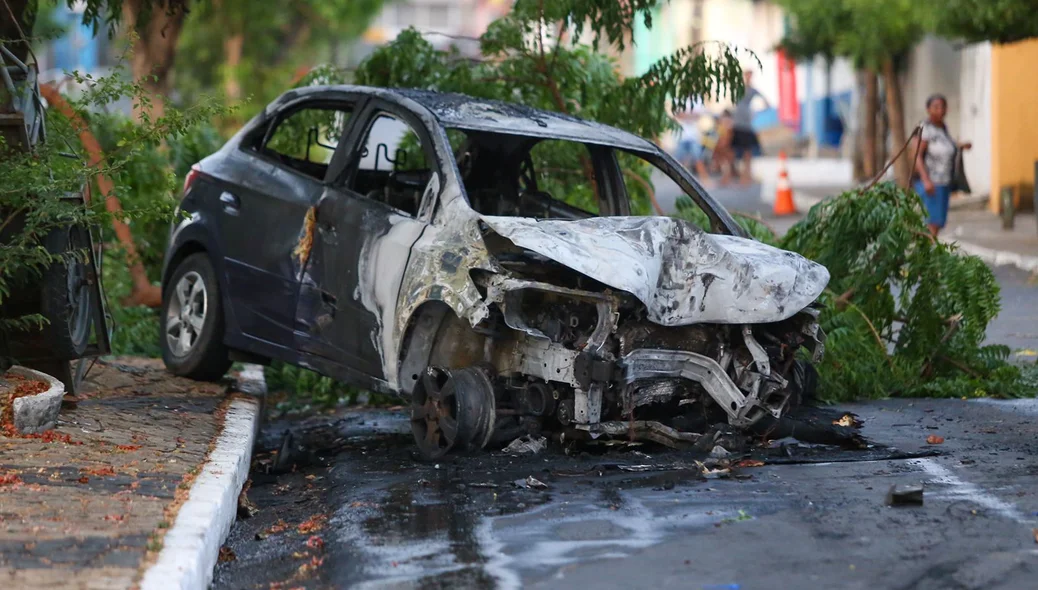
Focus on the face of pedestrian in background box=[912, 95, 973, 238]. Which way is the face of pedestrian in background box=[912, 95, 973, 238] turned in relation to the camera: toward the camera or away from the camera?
toward the camera

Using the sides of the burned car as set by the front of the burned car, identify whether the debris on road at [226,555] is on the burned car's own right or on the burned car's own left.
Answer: on the burned car's own right

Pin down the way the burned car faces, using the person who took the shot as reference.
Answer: facing the viewer and to the right of the viewer

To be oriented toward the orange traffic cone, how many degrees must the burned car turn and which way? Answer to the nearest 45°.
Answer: approximately 135° to its left

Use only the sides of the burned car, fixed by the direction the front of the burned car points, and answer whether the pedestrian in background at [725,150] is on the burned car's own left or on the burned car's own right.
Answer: on the burned car's own left

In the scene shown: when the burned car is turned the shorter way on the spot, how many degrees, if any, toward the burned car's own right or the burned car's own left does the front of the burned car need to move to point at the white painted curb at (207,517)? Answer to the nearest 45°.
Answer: approximately 90° to the burned car's own right

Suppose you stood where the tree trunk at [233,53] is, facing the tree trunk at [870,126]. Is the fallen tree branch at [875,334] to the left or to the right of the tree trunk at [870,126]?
right

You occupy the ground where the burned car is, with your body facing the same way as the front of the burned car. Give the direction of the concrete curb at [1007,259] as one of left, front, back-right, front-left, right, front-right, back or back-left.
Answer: left

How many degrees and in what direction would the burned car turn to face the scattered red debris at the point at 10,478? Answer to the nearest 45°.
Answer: approximately 90° to its right

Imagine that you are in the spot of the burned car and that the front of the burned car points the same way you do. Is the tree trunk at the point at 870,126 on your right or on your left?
on your left

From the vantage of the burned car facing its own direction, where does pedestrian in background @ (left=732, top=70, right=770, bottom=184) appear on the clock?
The pedestrian in background is roughly at 8 o'clock from the burned car.

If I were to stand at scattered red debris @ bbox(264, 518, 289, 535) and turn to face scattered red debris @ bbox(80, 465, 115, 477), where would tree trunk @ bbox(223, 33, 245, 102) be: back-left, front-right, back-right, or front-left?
front-right
